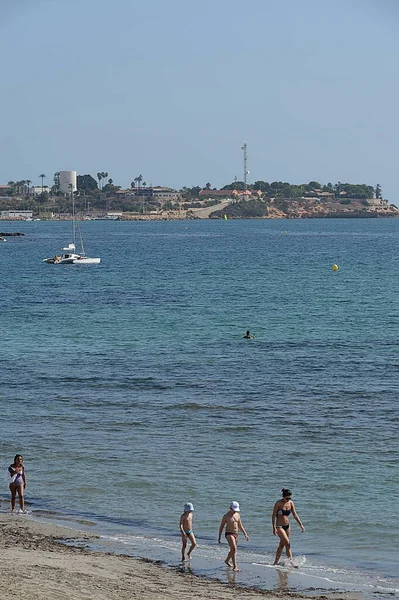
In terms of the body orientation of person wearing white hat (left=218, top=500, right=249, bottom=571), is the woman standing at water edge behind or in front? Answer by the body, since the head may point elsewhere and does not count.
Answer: behind

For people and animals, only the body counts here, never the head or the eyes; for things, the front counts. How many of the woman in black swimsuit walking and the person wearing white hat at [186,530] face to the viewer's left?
0

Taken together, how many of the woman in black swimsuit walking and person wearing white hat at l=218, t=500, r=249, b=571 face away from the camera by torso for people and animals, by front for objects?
0

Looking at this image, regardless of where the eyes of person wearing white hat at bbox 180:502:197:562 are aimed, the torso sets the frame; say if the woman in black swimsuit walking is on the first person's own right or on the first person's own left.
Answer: on the first person's own left

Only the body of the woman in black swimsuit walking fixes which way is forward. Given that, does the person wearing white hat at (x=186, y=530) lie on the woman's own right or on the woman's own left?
on the woman's own right

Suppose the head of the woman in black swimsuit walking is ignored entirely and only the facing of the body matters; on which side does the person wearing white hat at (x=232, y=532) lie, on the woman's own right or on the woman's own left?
on the woman's own right

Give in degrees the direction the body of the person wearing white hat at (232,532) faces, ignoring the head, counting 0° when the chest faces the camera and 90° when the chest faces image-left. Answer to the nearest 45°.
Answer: approximately 315°

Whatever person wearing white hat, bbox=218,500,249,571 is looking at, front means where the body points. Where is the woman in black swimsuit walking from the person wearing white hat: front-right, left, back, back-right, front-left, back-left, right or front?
left

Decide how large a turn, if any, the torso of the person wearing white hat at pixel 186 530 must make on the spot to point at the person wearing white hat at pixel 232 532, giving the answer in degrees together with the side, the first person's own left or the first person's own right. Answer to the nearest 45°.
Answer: approximately 45° to the first person's own left
